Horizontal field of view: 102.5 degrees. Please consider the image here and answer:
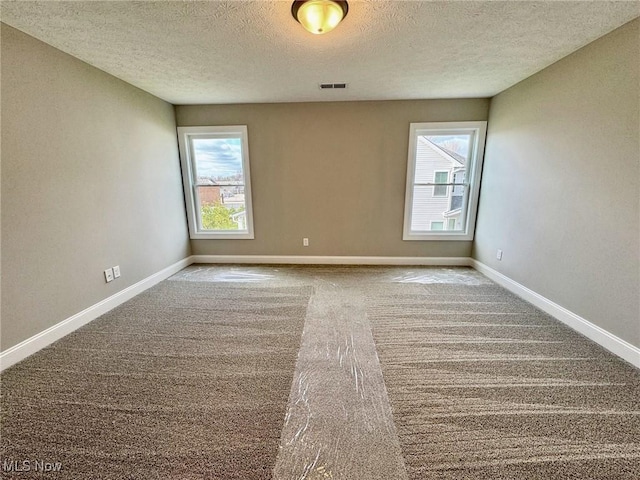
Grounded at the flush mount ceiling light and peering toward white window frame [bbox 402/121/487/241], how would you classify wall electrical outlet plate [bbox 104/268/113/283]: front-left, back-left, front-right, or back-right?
back-left

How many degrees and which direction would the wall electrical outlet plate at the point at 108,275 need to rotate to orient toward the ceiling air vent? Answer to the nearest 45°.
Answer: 0° — it already faces it

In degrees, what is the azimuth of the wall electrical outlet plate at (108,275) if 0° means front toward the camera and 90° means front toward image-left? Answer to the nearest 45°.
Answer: approximately 315°

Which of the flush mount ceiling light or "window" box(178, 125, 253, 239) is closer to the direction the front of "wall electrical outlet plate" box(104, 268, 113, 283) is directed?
the flush mount ceiling light

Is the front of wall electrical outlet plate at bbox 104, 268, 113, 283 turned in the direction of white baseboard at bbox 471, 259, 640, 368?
yes
